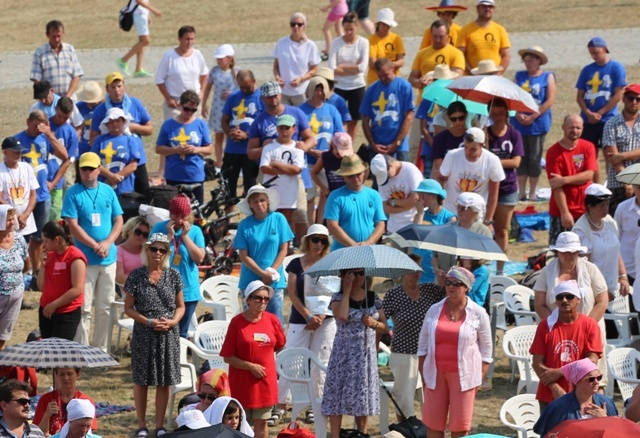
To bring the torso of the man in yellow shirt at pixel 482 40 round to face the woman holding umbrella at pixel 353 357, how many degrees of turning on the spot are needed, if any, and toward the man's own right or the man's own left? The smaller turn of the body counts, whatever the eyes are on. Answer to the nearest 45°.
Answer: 0° — they already face them

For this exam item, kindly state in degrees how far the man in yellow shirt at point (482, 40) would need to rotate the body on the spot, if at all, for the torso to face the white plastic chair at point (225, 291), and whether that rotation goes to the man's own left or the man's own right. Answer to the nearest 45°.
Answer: approximately 45° to the man's own right

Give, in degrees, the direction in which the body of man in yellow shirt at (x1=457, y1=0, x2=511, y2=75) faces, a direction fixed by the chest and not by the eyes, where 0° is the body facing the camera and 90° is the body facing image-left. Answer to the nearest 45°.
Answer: approximately 0°
